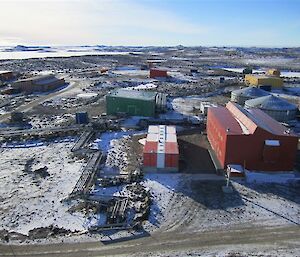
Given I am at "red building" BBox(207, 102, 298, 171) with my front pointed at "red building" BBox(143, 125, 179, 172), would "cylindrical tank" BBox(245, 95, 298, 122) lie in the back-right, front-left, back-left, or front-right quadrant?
back-right

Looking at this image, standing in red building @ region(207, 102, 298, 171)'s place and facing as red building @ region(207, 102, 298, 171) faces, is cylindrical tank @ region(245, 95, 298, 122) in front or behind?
behind

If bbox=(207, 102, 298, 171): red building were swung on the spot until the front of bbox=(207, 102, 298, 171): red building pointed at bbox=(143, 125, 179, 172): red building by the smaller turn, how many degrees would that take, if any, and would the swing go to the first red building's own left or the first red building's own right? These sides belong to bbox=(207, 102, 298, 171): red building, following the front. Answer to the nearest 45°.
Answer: approximately 90° to the first red building's own right

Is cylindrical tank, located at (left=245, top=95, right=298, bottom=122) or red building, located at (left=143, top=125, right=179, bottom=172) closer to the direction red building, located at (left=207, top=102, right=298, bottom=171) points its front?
the red building

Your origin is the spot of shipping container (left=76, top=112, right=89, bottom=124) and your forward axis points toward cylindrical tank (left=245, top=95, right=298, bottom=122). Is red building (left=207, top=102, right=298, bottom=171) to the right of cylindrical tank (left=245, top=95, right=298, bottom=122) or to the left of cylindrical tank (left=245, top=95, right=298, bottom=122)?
right

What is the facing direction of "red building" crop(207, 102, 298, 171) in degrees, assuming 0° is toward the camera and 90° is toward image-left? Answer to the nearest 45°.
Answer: approximately 0°

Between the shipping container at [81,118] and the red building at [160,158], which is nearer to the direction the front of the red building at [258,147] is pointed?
the red building

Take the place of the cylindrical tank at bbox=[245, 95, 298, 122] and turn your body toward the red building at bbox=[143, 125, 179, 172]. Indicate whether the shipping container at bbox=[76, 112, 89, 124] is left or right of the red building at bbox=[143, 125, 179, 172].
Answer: right

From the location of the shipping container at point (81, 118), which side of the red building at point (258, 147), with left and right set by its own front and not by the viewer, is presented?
right
